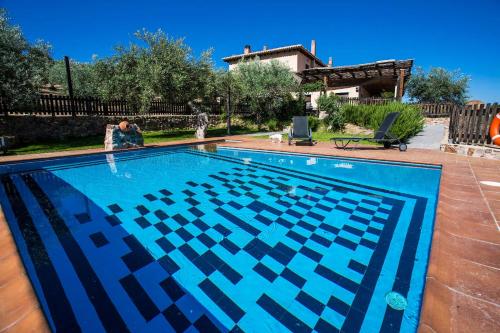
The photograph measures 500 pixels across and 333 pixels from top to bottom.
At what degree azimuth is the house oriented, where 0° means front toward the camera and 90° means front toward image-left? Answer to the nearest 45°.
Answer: approximately 315°

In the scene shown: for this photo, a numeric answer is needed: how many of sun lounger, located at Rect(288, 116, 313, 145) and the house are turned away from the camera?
0

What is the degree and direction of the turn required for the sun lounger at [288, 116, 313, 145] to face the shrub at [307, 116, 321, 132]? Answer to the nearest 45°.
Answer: approximately 180°

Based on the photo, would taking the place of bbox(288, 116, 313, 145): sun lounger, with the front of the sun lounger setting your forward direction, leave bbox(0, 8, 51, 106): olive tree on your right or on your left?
on your right

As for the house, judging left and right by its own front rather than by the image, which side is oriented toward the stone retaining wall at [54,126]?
right

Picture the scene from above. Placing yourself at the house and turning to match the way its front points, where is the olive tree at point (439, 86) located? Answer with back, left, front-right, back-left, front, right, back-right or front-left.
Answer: left

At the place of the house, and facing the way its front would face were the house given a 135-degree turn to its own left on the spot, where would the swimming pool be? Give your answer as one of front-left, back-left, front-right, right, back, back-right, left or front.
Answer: back

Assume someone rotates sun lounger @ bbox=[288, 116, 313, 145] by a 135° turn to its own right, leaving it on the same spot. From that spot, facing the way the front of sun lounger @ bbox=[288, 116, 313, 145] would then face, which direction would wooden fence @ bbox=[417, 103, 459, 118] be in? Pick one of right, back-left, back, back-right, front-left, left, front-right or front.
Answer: right

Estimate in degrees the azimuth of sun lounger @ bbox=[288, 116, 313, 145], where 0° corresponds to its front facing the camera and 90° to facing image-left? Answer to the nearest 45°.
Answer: approximately 0°

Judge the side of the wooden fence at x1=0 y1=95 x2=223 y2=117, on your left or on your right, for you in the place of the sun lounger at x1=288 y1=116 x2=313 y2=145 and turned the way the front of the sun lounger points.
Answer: on your right

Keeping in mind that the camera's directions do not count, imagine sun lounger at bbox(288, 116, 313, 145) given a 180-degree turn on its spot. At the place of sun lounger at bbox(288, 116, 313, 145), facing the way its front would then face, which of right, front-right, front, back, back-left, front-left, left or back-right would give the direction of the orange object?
back-right
